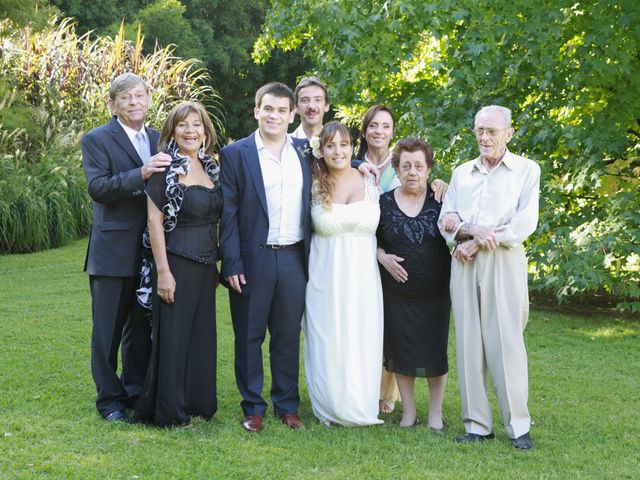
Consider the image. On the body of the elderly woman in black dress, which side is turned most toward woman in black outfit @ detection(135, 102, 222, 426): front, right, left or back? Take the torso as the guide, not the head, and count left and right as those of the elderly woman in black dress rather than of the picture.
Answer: right

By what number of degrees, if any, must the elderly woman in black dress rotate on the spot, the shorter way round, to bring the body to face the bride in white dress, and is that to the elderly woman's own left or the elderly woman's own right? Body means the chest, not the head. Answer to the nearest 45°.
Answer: approximately 90° to the elderly woman's own right

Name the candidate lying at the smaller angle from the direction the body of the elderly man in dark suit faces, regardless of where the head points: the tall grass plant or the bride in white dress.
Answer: the bride in white dress

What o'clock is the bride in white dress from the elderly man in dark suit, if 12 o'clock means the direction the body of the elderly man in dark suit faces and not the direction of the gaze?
The bride in white dress is roughly at 11 o'clock from the elderly man in dark suit.

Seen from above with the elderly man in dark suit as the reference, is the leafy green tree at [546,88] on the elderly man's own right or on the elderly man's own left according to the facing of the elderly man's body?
on the elderly man's own left

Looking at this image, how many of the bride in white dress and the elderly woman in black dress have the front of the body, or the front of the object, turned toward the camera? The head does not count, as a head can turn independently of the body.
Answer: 2

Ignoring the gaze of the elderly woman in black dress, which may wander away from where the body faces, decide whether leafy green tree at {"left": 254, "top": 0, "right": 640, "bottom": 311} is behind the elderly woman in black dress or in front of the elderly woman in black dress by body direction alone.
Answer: behind

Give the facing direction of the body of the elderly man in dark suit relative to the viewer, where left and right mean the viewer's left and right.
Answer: facing the viewer and to the right of the viewer

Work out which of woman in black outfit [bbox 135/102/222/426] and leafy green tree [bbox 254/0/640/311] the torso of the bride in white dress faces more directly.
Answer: the woman in black outfit
